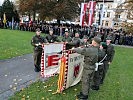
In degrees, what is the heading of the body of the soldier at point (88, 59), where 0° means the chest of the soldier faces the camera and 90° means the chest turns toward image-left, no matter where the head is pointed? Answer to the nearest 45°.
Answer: approximately 90°

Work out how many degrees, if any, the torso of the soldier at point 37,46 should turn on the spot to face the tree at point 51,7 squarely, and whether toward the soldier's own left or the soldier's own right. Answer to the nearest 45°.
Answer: approximately 135° to the soldier's own left

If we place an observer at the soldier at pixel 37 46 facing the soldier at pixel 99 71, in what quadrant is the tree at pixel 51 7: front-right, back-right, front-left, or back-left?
back-left

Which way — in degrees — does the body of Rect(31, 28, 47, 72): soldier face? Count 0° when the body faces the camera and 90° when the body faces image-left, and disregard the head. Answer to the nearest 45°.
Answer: approximately 315°

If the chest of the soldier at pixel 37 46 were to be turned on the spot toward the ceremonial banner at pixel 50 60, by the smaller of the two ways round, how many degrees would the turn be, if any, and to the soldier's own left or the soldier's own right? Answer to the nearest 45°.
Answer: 0° — they already face it

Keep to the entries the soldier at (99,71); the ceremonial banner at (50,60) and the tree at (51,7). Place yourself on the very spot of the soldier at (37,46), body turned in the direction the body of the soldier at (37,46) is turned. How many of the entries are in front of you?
2

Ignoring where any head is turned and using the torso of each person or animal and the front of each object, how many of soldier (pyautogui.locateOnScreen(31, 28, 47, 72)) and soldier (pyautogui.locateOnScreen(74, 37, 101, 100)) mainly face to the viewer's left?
1

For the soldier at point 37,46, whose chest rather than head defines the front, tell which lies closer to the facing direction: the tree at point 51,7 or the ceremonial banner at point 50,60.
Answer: the ceremonial banner
